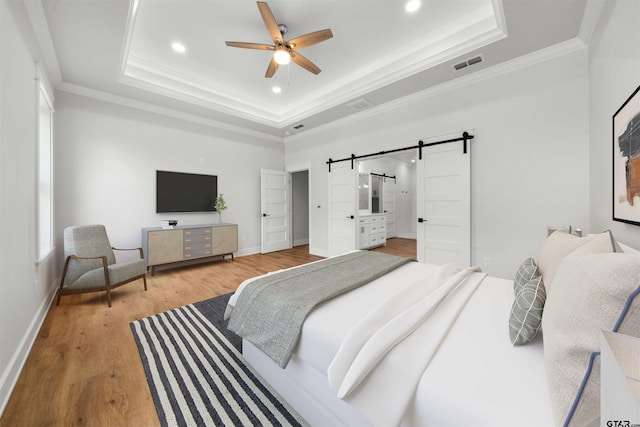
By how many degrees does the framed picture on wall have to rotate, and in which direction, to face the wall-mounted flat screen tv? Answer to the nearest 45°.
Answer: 0° — it already faces it

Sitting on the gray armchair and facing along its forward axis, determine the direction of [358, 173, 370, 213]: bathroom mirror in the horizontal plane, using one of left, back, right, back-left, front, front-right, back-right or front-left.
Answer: front-left

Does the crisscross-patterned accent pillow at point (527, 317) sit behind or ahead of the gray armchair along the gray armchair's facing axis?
ahead

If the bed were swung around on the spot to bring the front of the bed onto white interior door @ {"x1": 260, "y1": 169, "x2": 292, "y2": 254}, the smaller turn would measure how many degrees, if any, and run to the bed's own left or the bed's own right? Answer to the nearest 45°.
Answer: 0° — it already faces it

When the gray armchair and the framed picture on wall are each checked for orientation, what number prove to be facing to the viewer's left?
1

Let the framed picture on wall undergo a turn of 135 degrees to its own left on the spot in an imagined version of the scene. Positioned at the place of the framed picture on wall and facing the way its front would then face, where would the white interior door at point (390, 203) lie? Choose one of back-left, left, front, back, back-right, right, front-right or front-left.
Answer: back

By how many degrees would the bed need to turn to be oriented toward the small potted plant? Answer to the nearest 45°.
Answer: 0° — it already faces it

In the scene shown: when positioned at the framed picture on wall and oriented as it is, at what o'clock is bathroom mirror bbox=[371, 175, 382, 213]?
The bathroom mirror is roughly at 1 o'clock from the framed picture on wall.

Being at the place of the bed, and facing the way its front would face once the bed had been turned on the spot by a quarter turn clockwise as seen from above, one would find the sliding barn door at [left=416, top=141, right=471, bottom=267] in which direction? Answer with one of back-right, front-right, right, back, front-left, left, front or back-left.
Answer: front-left

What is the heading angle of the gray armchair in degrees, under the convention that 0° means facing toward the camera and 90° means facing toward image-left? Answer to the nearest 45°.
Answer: approximately 315°

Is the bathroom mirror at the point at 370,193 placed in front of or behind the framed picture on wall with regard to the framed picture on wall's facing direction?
in front

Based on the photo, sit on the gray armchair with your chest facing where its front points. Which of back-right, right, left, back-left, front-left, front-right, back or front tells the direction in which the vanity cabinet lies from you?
front-left

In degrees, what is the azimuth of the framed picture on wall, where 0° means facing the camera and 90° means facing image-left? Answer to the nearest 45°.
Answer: approximately 90°

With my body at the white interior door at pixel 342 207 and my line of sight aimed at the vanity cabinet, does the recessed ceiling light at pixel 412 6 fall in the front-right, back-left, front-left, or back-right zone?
back-right

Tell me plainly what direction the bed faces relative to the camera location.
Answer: facing away from the viewer and to the left of the viewer
